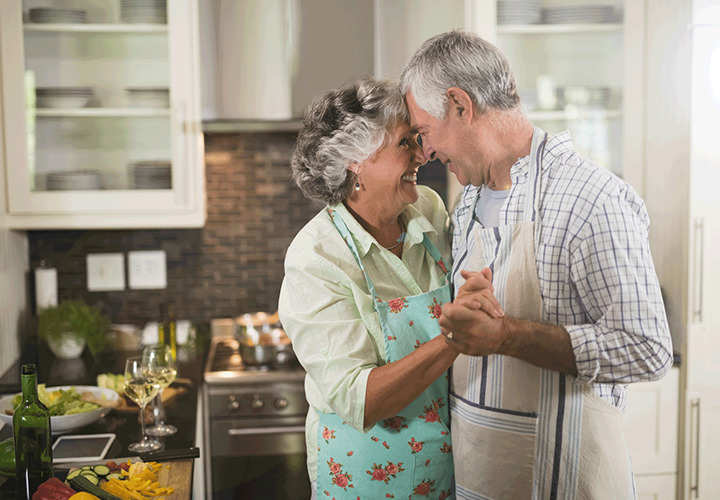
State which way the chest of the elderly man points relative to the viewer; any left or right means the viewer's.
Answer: facing the viewer and to the left of the viewer

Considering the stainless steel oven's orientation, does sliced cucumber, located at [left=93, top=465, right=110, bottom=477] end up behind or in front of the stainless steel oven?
in front

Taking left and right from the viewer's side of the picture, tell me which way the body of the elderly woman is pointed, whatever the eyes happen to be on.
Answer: facing the viewer and to the right of the viewer

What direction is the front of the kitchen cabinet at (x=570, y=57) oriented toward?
toward the camera

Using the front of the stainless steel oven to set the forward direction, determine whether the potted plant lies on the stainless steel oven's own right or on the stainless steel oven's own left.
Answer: on the stainless steel oven's own right

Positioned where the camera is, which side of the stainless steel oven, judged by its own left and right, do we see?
front

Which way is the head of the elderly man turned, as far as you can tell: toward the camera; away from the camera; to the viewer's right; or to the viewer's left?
to the viewer's left

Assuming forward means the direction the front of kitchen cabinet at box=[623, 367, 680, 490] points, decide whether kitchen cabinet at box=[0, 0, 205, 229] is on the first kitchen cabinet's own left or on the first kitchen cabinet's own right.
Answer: on the first kitchen cabinet's own right

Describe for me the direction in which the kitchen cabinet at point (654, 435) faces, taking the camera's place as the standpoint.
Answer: facing the viewer

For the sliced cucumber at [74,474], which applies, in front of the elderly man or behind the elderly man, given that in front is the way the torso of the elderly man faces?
in front
